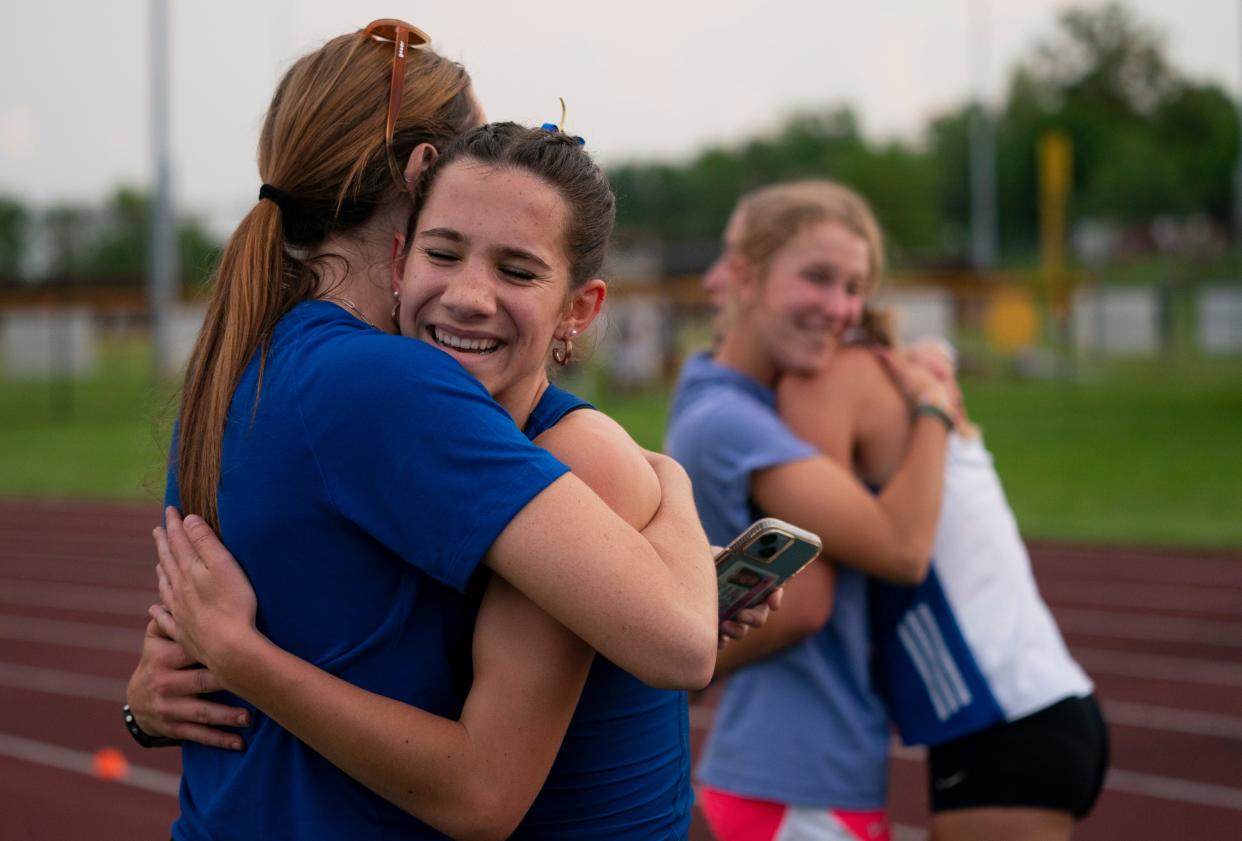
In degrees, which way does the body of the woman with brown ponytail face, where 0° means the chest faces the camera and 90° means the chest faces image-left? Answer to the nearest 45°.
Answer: approximately 225°

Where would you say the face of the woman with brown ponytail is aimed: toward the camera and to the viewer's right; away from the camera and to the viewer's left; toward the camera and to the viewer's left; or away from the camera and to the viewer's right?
away from the camera and to the viewer's right
